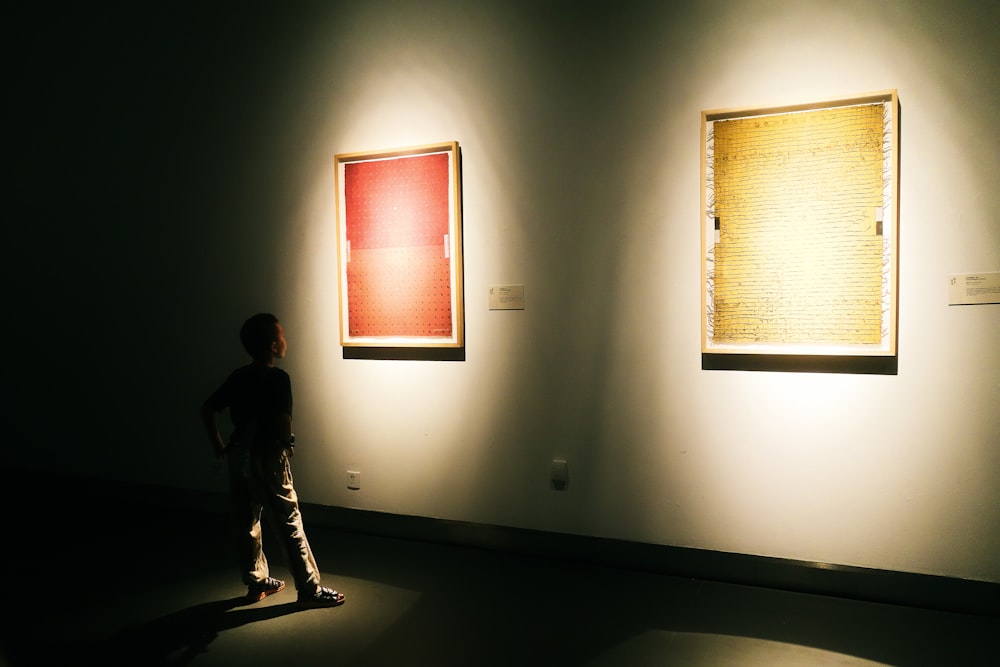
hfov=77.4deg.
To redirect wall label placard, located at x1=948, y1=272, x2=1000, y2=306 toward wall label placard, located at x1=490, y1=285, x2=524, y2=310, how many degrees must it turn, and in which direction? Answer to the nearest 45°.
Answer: approximately 90° to its right

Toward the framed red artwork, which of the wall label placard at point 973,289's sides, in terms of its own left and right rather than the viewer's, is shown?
right

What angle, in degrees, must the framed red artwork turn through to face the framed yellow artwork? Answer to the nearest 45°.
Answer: approximately 90° to its left

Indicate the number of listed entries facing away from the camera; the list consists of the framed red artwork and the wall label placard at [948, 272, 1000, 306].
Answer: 0

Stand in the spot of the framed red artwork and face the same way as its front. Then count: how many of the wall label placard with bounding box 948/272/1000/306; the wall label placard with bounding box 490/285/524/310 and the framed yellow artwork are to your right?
0

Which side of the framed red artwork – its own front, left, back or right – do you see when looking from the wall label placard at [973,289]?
left

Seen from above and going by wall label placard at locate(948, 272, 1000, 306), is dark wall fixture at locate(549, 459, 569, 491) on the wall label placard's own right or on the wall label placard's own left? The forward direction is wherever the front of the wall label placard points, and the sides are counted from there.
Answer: on the wall label placard's own right

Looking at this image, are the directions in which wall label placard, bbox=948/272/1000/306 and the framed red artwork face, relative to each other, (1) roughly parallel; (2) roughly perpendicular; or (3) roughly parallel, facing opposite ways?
roughly parallel

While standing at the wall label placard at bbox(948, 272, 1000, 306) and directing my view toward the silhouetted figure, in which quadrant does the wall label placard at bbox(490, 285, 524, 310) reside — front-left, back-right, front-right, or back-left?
front-right

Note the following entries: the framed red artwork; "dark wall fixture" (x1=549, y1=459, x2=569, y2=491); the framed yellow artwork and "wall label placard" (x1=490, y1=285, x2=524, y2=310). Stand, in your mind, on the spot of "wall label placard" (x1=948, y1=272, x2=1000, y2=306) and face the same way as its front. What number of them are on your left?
0

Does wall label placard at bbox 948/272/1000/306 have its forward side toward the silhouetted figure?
no

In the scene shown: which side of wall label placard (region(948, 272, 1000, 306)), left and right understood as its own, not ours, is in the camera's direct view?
front
